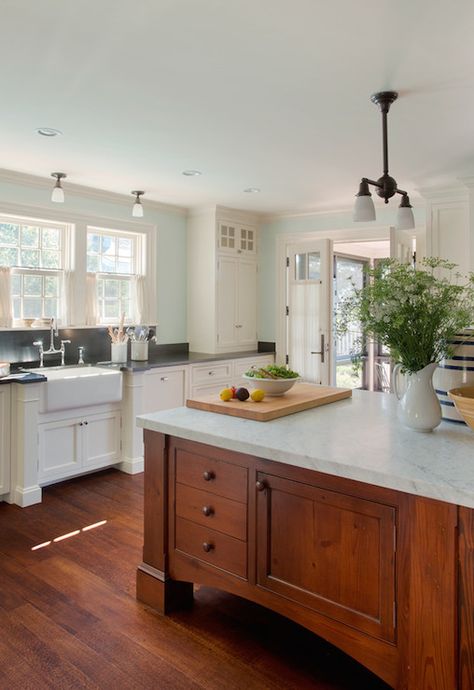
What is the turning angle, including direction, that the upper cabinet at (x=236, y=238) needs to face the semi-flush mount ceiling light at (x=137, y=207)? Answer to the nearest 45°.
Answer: approximately 90° to its right

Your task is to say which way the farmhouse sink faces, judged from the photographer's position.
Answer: facing the viewer and to the right of the viewer

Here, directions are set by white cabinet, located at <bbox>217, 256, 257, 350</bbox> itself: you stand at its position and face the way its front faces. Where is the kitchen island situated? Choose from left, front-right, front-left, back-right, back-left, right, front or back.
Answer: front-right

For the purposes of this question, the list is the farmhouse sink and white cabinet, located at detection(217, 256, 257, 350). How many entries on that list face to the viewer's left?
0

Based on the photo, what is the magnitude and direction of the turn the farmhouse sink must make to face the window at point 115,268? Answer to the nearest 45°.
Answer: approximately 135° to its left

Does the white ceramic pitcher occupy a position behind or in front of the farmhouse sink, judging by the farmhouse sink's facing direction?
in front

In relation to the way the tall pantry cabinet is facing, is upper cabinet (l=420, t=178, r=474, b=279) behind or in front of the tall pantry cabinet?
in front
